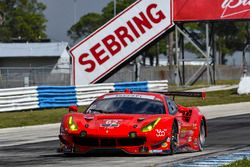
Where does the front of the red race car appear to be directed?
toward the camera

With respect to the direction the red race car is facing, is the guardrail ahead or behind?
behind

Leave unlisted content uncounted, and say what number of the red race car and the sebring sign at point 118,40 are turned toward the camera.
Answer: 2

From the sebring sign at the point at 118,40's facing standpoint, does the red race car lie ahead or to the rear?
ahead

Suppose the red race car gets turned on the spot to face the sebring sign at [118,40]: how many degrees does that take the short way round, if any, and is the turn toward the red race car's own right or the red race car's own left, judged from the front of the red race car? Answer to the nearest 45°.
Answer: approximately 180°

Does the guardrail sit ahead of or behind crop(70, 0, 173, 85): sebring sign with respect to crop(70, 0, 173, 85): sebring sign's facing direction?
ahead

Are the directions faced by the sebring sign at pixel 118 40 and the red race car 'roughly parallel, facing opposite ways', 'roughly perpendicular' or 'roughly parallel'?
roughly parallel
